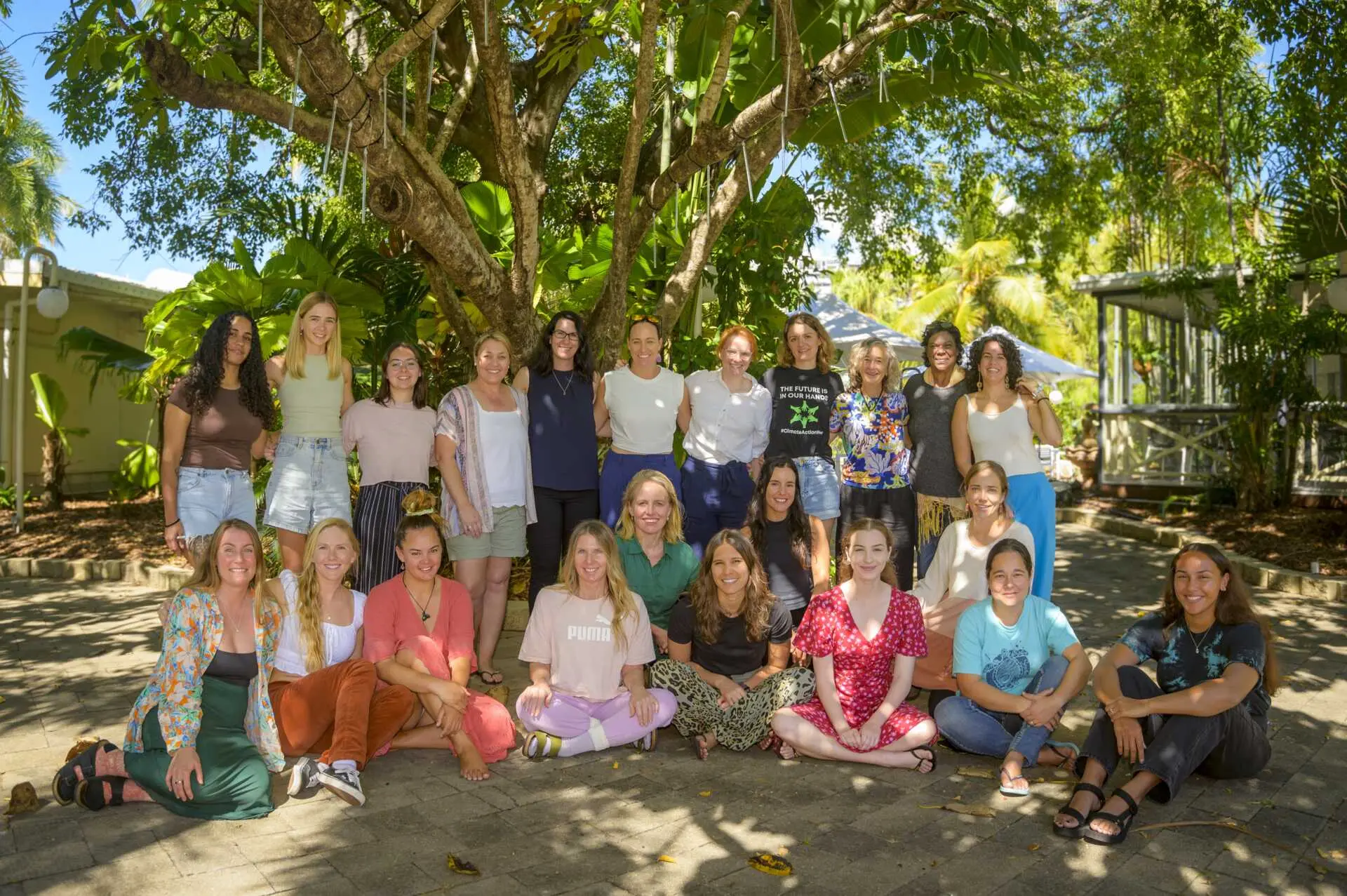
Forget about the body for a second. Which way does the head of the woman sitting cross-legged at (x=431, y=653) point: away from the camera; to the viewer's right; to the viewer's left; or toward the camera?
toward the camera

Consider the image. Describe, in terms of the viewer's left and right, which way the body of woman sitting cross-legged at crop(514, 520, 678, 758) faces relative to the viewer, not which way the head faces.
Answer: facing the viewer

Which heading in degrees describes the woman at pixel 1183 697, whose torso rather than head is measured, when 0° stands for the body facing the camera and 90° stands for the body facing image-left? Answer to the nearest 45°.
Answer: approximately 45°

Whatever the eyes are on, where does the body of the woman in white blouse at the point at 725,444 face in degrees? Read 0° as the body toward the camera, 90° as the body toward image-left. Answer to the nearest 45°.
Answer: approximately 0°

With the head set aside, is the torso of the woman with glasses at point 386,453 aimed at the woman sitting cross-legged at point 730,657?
no

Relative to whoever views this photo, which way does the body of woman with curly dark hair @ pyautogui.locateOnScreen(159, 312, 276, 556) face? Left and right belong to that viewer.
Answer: facing the viewer and to the right of the viewer

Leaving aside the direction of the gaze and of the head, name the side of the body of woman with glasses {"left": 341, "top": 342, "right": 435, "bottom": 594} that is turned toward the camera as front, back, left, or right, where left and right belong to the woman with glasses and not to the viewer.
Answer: front

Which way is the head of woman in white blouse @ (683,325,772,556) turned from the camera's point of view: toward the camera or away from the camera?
toward the camera

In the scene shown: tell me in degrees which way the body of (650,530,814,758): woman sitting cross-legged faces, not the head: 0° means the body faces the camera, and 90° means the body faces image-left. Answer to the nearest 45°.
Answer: approximately 0°

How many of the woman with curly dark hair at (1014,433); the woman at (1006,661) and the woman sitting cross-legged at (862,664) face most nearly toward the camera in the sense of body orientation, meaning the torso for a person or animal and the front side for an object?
3

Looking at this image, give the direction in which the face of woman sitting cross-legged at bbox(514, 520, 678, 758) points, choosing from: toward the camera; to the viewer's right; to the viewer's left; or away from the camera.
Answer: toward the camera

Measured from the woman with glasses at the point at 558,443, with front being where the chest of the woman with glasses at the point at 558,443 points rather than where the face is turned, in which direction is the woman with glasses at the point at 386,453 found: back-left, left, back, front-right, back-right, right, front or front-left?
right

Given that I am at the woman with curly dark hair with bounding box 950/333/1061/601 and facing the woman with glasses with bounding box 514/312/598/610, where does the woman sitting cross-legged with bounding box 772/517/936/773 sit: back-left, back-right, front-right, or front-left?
front-left

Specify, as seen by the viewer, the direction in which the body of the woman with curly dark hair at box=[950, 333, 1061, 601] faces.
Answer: toward the camera

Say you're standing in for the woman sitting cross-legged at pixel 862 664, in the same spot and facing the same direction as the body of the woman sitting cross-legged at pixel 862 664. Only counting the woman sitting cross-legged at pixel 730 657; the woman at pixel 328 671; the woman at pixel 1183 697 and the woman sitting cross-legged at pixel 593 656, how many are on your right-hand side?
3

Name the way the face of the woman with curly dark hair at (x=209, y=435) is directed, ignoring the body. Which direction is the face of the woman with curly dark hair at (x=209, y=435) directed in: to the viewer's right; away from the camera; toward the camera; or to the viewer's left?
toward the camera

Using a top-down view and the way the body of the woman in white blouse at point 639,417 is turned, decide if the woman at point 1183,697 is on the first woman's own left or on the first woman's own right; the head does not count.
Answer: on the first woman's own left

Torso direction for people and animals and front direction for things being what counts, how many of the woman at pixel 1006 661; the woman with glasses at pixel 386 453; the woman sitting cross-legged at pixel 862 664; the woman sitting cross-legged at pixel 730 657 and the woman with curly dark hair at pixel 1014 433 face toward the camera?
5

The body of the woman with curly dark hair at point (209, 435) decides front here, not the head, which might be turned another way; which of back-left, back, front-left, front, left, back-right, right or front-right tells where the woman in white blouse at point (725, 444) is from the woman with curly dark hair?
front-left

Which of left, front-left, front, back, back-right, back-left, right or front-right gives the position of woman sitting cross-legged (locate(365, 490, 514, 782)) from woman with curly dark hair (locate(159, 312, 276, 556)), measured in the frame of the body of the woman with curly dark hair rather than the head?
front
